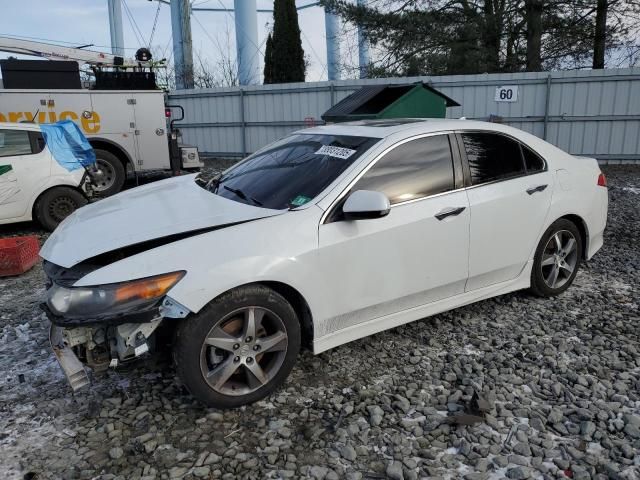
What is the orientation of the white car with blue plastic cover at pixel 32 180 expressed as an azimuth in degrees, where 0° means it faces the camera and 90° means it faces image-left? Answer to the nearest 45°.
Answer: approximately 90°

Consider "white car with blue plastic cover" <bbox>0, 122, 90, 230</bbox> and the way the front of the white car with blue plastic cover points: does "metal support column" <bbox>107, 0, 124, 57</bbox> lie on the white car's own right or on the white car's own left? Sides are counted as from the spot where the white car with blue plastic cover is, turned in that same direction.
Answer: on the white car's own right

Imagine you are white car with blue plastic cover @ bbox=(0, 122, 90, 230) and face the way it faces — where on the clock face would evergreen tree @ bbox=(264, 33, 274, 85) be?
The evergreen tree is roughly at 4 o'clock from the white car with blue plastic cover.

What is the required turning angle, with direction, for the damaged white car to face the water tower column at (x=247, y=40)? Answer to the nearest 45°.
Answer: approximately 135° to its right

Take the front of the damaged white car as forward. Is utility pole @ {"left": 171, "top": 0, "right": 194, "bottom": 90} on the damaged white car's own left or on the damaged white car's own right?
on the damaged white car's own right

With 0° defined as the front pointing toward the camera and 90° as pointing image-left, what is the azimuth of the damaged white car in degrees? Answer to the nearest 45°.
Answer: approximately 45°

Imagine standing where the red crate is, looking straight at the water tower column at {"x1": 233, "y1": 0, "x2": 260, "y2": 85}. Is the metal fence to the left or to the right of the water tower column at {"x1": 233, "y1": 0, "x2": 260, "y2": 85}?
right

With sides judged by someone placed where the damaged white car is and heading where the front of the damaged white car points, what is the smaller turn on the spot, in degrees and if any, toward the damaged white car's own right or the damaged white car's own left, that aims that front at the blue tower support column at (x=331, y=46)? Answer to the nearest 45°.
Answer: approximately 135° to the damaged white car's own right
